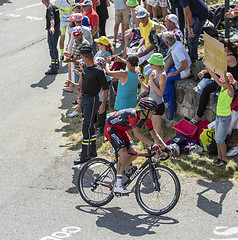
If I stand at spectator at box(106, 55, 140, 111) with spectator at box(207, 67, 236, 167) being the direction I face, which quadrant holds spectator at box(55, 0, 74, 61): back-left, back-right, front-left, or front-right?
back-left

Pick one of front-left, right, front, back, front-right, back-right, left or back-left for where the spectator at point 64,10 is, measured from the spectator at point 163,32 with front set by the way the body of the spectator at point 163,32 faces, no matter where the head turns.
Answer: front-right

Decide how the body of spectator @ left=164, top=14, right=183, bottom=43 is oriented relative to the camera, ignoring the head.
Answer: to the viewer's left

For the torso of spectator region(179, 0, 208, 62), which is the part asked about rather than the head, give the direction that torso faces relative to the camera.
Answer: to the viewer's left

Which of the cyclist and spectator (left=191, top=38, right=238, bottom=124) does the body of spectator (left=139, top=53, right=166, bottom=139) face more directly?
the cyclist

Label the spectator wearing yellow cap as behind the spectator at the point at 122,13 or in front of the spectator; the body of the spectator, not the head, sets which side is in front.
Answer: in front

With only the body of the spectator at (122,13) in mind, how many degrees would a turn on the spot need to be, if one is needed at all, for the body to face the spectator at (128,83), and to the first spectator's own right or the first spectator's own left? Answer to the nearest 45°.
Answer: approximately 45° to the first spectator's own left

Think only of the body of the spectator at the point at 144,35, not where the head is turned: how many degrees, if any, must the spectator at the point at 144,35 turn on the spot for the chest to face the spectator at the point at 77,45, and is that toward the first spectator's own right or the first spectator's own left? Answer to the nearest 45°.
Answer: approximately 45° to the first spectator's own right

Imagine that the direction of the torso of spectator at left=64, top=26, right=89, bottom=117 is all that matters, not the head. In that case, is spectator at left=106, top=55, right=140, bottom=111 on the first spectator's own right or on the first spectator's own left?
on the first spectator's own left
